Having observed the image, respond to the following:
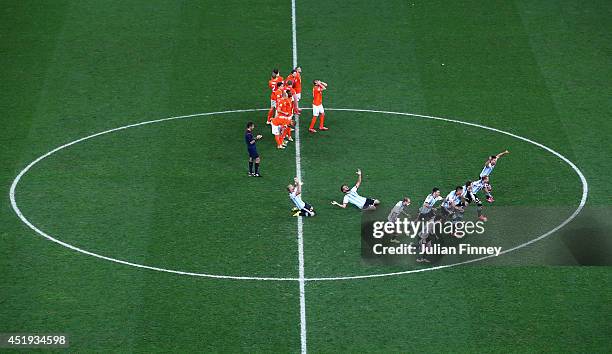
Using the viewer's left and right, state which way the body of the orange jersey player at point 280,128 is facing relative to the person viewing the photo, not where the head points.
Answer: facing to the right of the viewer

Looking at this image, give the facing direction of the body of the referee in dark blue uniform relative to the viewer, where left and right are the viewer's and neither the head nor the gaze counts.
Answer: facing to the right of the viewer
